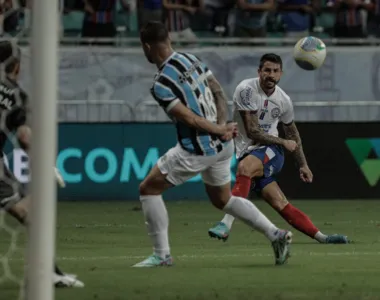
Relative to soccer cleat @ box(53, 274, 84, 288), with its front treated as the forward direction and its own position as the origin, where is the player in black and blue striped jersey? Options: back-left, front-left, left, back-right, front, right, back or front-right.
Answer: front-left

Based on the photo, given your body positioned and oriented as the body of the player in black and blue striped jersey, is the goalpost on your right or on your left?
on your left

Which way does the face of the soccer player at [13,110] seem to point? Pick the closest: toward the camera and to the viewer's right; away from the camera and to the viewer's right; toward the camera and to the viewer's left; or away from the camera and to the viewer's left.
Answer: away from the camera and to the viewer's right

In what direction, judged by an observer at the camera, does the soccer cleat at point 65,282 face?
facing to the right of the viewer

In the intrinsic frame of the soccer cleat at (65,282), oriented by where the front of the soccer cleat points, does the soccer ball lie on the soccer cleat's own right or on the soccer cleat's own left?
on the soccer cleat's own left

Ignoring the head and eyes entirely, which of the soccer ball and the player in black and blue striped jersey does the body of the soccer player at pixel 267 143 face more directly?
the player in black and blue striped jersey

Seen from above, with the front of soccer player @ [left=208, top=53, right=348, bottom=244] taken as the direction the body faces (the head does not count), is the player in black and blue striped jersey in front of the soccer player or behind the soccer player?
in front

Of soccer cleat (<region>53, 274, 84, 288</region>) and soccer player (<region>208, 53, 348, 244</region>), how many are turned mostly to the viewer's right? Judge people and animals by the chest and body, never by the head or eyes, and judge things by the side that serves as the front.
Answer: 1

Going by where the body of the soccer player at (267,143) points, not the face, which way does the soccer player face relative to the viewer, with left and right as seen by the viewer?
facing the viewer

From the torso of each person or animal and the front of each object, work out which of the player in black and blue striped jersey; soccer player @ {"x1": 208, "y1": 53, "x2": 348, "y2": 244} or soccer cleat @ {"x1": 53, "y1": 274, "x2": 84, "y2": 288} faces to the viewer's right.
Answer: the soccer cleat

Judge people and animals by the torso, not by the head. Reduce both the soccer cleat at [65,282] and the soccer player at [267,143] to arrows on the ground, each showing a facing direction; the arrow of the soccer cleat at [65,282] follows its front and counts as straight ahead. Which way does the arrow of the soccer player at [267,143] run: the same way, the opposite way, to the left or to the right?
to the right
